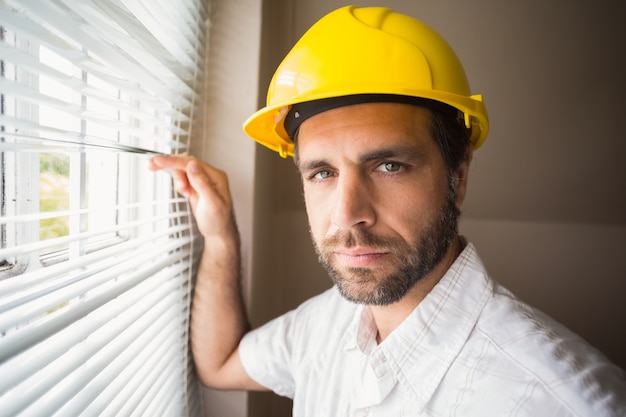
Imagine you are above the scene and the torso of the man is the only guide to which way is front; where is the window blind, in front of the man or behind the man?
in front

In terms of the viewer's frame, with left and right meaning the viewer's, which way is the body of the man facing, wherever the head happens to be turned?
facing the viewer and to the left of the viewer
